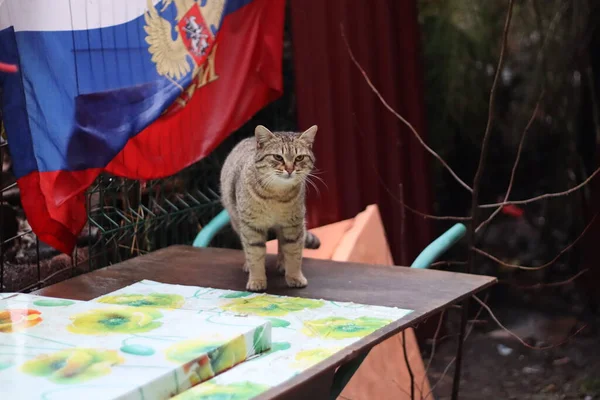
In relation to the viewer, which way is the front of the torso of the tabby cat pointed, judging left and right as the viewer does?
facing the viewer

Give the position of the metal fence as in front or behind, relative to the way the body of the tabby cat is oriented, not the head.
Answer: behind

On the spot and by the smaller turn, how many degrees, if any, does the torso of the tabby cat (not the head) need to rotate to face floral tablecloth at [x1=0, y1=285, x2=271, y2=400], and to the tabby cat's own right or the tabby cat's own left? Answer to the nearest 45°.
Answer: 0° — it already faces it

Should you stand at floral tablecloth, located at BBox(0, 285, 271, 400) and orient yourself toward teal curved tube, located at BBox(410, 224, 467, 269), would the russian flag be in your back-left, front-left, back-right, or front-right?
front-left

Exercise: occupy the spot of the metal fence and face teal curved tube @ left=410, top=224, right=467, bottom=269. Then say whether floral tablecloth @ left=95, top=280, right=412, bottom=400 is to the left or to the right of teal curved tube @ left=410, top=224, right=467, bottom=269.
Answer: right

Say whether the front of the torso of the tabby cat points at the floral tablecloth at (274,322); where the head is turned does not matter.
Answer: yes
